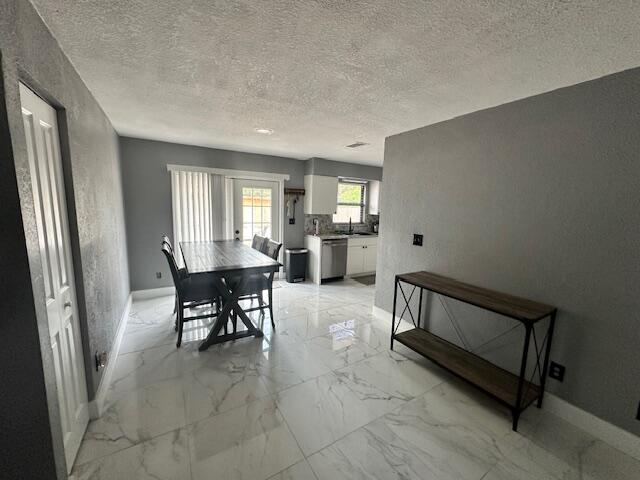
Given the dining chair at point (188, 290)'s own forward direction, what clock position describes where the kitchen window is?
The kitchen window is roughly at 11 o'clock from the dining chair.

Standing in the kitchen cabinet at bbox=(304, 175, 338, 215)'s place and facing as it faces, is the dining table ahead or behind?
ahead

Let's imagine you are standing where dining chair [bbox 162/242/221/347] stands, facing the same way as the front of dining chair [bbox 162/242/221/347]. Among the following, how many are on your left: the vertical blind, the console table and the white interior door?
1

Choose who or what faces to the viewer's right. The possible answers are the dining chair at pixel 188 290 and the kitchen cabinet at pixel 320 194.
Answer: the dining chair

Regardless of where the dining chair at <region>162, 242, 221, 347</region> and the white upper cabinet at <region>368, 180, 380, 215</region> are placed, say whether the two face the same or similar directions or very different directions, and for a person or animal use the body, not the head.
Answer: very different directions

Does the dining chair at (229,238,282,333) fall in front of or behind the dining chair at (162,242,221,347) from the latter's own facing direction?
in front

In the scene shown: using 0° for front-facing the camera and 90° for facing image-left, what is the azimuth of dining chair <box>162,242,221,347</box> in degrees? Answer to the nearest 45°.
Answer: approximately 270°

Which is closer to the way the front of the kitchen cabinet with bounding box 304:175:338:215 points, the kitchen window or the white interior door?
the white interior door

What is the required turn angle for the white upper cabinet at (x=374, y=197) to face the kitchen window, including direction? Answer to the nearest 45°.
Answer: approximately 45° to its right
